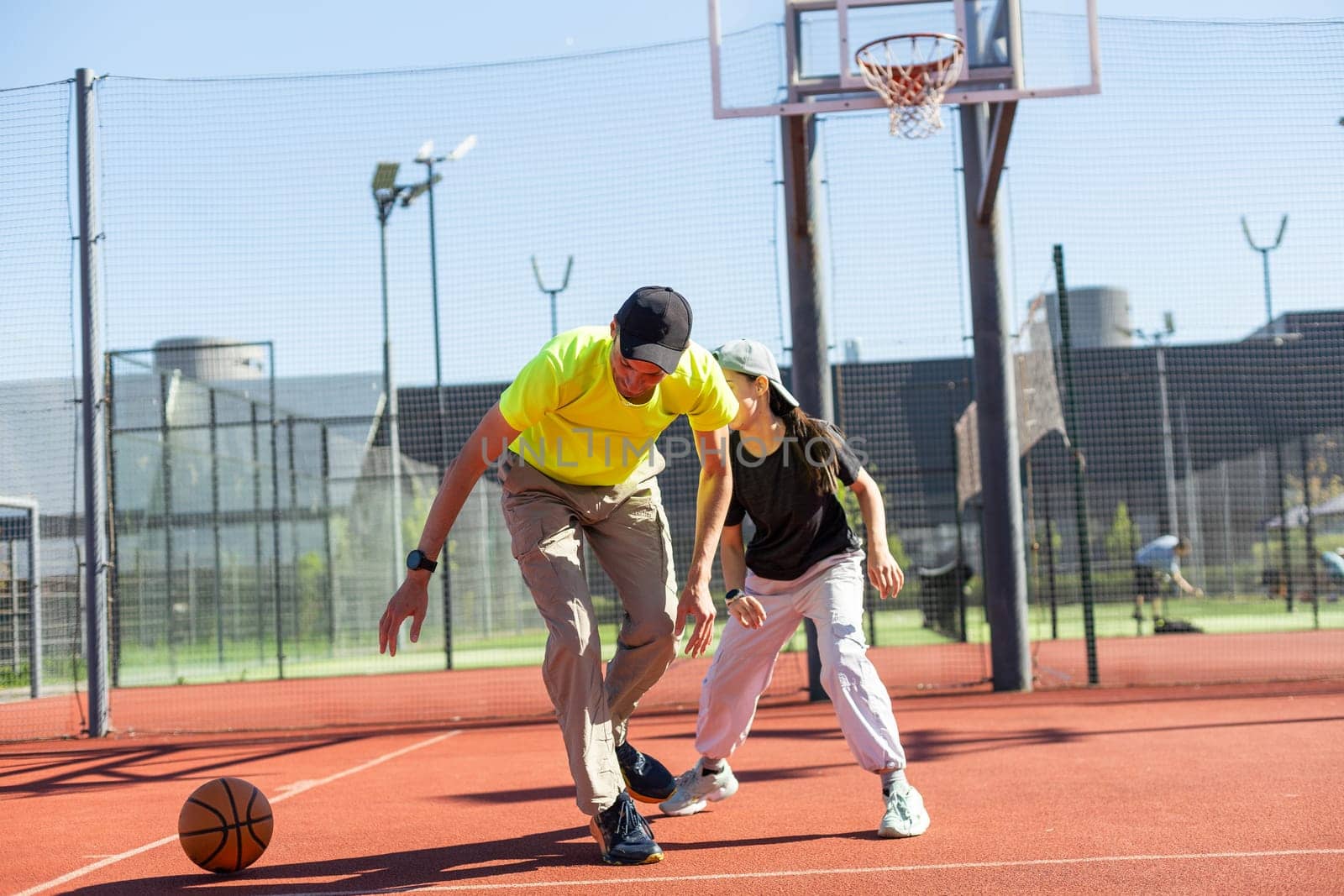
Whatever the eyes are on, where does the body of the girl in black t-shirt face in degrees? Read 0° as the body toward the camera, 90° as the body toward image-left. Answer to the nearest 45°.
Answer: approximately 45°

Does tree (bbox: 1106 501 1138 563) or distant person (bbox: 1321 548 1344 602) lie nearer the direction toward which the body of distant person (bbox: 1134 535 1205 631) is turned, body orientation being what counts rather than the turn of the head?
the distant person

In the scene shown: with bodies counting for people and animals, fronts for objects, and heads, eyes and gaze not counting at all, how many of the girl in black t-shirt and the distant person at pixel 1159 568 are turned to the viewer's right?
1

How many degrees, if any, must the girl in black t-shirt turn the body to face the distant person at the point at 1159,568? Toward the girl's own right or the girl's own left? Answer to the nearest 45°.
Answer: approximately 135° to the girl's own right

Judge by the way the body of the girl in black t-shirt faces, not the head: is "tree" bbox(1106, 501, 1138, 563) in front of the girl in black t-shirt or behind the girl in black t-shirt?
behind

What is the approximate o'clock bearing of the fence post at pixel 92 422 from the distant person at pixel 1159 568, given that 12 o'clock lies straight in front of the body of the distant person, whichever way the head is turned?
The fence post is roughly at 4 o'clock from the distant person.

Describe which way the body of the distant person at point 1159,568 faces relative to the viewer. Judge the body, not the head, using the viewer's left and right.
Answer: facing to the right of the viewer

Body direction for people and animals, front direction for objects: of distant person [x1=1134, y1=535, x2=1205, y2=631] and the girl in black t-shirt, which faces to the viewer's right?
the distant person

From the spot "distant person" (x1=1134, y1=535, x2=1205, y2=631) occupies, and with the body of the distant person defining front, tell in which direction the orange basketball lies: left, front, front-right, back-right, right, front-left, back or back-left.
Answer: right

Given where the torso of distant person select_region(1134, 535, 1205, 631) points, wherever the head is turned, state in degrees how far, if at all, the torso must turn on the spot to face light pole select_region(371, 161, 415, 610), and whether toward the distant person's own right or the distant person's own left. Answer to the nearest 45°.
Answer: approximately 135° to the distant person's own right

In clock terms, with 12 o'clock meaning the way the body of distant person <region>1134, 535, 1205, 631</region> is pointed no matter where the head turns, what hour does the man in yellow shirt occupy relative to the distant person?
The man in yellow shirt is roughly at 3 o'clock from the distant person.
